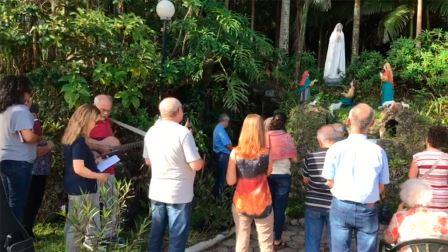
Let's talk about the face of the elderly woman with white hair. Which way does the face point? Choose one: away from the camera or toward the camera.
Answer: away from the camera

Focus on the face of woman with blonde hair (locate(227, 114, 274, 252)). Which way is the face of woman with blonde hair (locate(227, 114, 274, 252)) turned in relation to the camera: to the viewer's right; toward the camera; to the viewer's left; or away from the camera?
away from the camera

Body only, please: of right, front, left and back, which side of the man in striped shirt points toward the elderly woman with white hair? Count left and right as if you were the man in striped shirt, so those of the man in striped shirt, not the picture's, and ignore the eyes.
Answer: right

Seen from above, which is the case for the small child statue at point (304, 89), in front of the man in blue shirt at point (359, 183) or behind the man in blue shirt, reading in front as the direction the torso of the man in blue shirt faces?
in front

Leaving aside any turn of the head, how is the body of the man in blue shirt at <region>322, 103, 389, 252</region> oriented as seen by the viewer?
away from the camera

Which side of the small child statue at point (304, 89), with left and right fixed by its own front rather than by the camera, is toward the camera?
right

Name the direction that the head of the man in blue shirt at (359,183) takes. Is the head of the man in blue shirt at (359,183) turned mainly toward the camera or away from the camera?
away from the camera

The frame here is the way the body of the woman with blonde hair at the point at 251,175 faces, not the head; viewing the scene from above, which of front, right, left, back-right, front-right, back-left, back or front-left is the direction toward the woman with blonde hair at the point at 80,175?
left

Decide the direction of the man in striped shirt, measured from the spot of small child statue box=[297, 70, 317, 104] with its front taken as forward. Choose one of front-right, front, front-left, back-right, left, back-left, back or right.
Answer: right

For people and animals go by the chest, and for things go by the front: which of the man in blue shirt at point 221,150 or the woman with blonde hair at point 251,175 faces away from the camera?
the woman with blonde hair

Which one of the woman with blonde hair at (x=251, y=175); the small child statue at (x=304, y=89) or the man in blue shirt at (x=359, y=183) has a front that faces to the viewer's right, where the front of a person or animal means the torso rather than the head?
the small child statue

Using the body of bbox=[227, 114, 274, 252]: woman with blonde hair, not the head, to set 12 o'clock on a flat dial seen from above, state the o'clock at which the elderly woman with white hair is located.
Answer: The elderly woman with white hair is roughly at 4 o'clock from the woman with blonde hair.

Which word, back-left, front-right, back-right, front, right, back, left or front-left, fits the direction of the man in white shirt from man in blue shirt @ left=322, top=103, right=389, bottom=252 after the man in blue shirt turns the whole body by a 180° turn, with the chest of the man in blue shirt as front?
right

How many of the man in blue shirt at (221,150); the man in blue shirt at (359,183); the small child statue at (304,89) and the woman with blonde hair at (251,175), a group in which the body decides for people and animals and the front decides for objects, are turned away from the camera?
2
